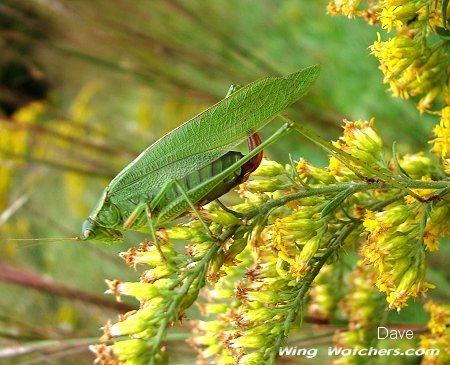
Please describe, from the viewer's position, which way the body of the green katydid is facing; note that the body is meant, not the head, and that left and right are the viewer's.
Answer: facing to the left of the viewer

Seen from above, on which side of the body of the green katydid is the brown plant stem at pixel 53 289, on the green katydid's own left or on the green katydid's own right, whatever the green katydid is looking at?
on the green katydid's own right
